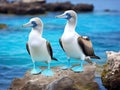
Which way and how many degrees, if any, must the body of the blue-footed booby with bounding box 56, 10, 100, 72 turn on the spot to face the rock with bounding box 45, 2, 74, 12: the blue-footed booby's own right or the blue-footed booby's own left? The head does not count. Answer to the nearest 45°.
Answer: approximately 135° to the blue-footed booby's own right

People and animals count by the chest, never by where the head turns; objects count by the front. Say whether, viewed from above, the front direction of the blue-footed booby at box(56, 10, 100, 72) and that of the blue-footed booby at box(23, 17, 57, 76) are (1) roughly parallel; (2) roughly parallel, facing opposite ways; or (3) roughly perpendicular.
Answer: roughly parallel

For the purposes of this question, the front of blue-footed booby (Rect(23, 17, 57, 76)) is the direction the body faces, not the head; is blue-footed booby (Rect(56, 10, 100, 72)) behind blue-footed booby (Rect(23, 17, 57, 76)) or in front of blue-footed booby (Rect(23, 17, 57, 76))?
behind

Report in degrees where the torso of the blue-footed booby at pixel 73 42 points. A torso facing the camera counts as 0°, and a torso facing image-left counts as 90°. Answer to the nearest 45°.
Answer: approximately 45°

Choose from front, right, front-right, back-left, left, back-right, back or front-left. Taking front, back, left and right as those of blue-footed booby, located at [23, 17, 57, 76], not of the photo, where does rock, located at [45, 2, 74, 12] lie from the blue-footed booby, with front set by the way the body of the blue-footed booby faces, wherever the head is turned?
back-right

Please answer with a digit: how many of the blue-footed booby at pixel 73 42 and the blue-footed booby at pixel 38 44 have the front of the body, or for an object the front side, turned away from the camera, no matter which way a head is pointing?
0

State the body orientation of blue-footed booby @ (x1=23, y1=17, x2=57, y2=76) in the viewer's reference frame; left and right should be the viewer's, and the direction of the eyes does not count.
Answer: facing the viewer and to the left of the viewer

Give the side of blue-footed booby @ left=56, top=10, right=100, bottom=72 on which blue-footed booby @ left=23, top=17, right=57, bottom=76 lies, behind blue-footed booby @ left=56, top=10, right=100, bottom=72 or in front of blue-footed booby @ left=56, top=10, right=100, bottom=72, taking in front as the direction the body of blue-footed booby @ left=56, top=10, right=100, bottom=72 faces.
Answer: in front
